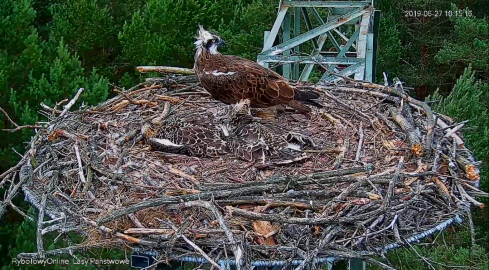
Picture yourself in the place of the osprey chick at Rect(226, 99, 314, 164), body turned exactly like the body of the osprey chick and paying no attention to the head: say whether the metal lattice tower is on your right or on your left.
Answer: on your right

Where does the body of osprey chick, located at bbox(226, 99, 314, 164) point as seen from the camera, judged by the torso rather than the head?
to the viewer's left

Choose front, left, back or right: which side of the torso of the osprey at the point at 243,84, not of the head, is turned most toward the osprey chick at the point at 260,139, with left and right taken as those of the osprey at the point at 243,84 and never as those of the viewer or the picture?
left

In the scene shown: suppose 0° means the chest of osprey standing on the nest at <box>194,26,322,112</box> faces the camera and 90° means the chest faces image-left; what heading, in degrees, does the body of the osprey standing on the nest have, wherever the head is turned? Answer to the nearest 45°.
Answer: approximately 90°

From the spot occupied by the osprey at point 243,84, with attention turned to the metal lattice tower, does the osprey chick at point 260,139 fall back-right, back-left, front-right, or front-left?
back-right

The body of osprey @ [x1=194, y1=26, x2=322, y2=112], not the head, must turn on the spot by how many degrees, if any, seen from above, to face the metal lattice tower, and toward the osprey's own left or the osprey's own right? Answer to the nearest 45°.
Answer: approximately 135° to the osprey's own right

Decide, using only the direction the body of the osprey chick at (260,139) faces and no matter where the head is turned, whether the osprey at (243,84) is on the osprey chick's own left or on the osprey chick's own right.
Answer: on the osprey chick's own right

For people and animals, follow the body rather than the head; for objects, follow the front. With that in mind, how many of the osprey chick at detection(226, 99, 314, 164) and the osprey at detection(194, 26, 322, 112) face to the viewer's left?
2
